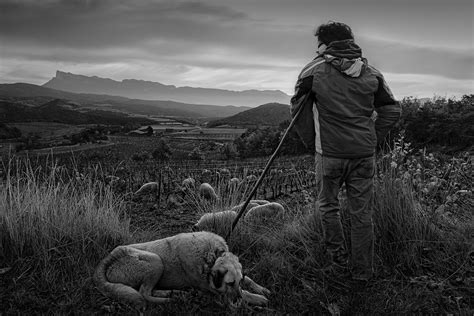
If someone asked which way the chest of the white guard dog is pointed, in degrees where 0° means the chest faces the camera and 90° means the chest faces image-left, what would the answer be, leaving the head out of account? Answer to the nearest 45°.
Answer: approximately 270°

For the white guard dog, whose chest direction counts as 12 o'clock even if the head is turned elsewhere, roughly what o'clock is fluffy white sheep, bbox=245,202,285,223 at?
The fluffy white sheep is roughly at 10 o'clock from the white guard dog.
